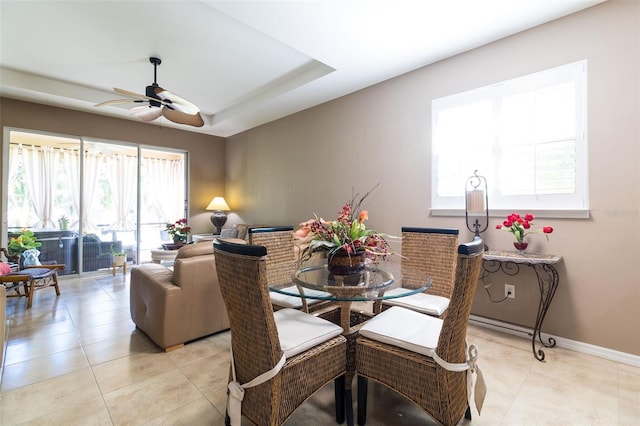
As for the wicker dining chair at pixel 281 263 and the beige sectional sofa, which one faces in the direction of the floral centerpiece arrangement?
the wicker dining chair

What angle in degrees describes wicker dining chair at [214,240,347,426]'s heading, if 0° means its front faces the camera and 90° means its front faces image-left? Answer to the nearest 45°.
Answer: approximately 225°

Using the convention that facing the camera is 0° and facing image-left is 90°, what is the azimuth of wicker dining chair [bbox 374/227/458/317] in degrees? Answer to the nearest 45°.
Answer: approximately 45°

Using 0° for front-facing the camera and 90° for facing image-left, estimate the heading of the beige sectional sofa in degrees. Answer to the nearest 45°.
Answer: approximately 135°

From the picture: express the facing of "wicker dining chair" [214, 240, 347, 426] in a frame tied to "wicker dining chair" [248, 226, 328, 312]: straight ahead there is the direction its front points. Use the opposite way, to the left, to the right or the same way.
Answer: to the left

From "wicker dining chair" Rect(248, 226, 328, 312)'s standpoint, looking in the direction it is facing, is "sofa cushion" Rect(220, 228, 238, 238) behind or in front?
behind

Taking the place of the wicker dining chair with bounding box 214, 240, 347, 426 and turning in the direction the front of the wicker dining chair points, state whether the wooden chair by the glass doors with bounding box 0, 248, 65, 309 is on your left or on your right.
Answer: on your left

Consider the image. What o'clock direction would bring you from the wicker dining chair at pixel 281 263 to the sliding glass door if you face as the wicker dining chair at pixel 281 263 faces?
The sliding glass door is roughly at 6 o'clock from the wicker dining chair.

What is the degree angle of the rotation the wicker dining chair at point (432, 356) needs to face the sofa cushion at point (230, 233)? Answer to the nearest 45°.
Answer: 0° — it already faces it

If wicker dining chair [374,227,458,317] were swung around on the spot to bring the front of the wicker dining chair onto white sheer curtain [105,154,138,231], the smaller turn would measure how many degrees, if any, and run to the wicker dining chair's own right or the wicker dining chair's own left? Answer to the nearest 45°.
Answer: approximately 45° to the wicker dining chair's own right

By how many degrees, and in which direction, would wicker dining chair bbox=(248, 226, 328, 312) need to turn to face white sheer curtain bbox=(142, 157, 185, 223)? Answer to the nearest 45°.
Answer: approximately 180°
